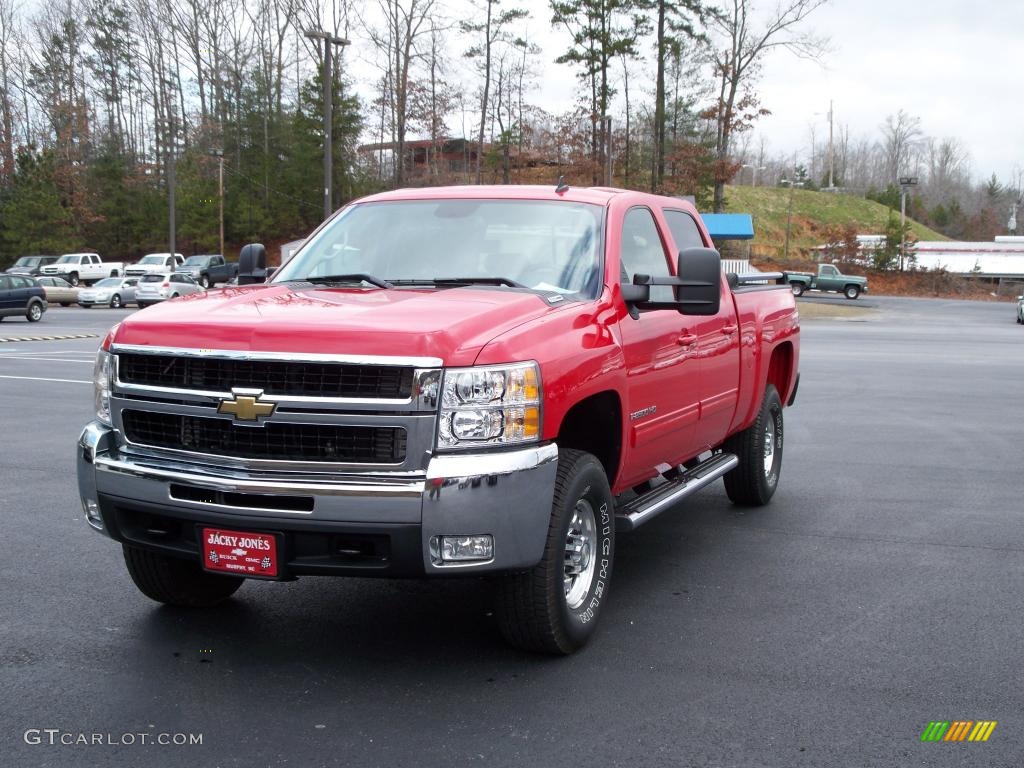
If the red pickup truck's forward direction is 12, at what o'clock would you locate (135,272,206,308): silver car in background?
The silver car in background is roughly at 4 o'clock from the red pickup truck.

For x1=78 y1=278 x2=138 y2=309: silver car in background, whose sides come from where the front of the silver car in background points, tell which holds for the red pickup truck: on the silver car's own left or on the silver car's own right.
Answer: on the silver car's own left

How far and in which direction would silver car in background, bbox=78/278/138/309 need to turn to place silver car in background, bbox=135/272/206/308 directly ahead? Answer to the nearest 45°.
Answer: approximately 90° to its left

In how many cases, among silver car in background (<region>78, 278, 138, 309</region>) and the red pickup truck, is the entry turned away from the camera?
0

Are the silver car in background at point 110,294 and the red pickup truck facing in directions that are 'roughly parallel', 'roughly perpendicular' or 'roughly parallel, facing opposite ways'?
roughly parallel

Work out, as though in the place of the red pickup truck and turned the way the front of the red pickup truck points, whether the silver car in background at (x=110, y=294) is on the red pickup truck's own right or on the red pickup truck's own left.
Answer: on the red pickup truck's own right

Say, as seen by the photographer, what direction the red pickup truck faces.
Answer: facing the viewer and to the left of the viewer

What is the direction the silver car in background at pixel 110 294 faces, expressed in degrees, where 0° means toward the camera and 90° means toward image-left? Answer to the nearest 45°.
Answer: approximately 45°

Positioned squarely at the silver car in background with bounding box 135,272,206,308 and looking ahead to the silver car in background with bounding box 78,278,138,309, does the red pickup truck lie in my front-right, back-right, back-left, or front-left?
back-left
